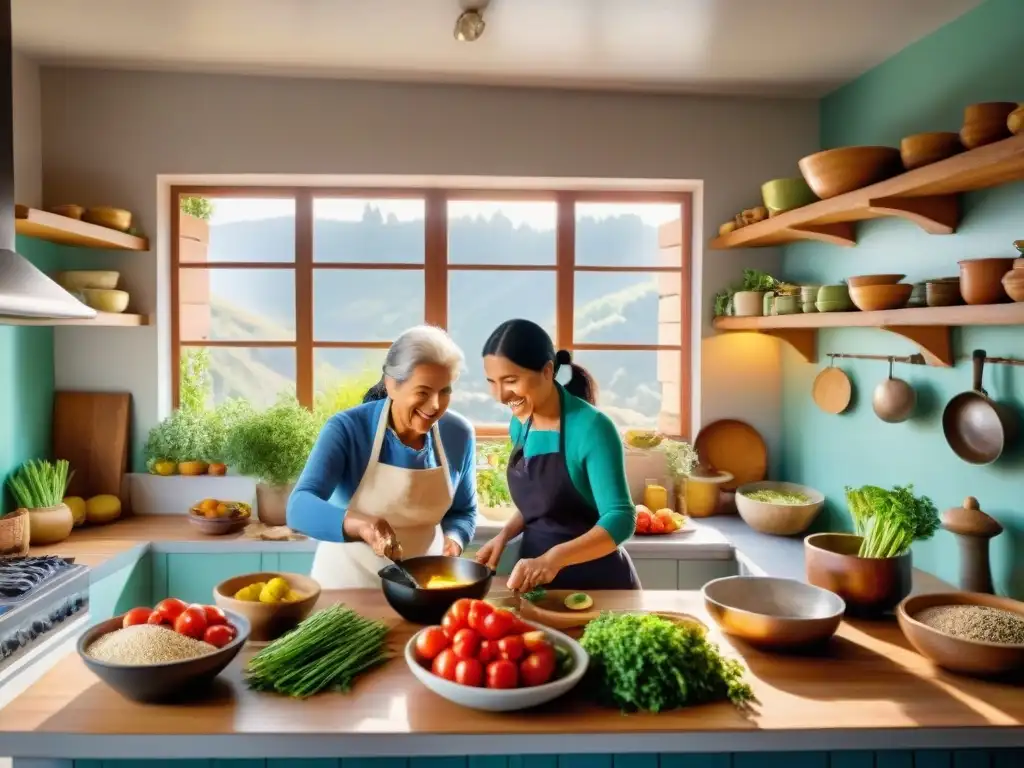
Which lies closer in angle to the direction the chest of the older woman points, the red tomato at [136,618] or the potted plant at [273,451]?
the red tomato

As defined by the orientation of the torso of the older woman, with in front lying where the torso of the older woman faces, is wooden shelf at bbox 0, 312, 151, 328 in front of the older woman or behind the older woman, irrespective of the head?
behind

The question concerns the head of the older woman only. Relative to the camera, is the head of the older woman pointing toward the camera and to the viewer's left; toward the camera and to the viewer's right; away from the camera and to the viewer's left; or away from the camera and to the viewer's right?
toward the camera and to the viewer's right

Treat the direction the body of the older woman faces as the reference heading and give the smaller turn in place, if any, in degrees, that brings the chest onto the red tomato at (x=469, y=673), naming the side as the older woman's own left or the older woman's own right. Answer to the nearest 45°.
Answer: approximately 45° to the older woman's own right

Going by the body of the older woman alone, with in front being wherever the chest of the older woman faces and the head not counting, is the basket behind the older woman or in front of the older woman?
behind

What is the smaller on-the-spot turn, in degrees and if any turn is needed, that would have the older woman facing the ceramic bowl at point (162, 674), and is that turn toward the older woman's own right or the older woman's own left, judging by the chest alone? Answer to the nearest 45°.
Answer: approximately 90° to the older woman's own right

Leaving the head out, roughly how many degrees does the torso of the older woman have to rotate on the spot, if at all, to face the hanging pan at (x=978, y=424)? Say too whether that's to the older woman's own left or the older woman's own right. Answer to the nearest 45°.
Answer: approximately 45° to the older woman's own left

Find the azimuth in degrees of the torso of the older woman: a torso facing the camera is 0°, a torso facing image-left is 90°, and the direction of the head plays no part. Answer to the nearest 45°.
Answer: approximately 315°

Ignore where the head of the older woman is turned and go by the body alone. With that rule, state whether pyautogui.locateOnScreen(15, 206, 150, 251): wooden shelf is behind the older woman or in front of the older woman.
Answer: behind

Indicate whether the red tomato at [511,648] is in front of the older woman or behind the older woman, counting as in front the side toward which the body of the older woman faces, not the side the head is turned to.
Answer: in front

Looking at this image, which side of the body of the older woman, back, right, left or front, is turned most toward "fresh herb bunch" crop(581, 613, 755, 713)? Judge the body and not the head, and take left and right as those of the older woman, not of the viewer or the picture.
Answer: front

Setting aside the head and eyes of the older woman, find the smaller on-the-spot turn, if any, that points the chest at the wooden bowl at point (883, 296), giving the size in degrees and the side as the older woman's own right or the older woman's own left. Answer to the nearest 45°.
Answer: approximately 45° to the older woman's own left

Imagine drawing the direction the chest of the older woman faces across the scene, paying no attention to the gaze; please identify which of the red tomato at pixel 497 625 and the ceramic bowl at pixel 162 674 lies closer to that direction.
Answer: the red tomato

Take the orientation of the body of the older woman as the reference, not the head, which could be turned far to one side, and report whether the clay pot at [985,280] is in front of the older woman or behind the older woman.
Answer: in front
